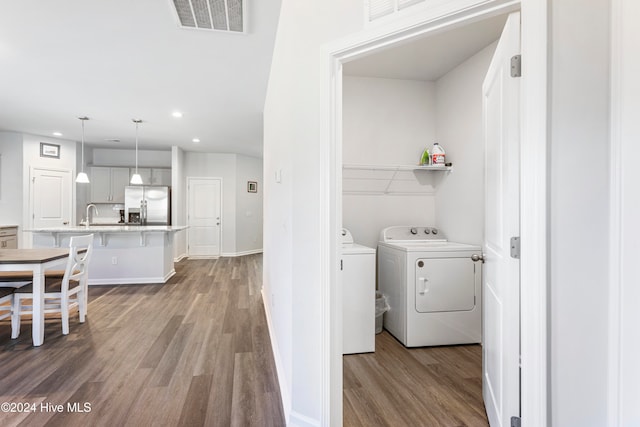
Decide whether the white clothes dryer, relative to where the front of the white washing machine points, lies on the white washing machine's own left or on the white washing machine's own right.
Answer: on the white washing machine's own left

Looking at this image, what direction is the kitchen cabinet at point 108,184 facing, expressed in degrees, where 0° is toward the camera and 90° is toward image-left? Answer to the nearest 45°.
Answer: approximately 0°

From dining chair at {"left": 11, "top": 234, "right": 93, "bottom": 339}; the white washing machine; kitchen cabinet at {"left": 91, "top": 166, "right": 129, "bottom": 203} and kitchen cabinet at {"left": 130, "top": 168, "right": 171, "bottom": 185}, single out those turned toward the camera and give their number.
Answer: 3

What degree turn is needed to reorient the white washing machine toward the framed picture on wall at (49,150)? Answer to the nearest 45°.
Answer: approximately 135° to its right

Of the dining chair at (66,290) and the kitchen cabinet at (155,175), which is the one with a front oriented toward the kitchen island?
the kitchen cabinet

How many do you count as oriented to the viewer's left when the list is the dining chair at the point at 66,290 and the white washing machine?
1

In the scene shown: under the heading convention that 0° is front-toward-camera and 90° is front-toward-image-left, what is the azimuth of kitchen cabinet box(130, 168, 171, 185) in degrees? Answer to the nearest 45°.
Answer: approximately 0°

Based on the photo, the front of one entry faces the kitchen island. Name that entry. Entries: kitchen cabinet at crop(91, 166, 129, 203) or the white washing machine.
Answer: the kitchen cabinet

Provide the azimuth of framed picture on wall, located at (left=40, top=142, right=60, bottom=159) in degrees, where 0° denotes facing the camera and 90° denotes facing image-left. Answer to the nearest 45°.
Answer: approximately 315°
